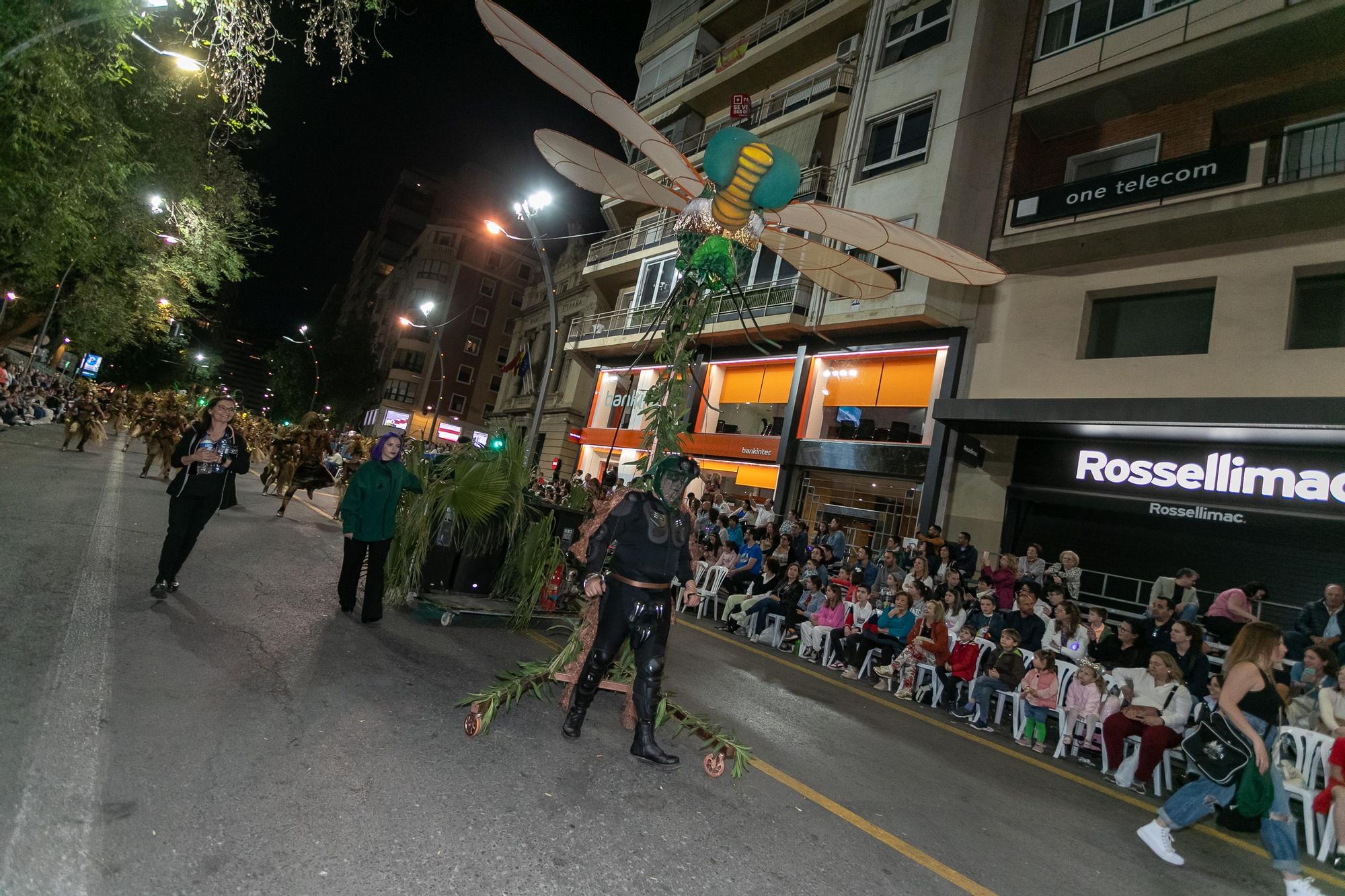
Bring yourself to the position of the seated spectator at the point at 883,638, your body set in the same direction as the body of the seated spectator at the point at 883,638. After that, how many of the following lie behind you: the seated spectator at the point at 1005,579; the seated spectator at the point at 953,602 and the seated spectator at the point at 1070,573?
3

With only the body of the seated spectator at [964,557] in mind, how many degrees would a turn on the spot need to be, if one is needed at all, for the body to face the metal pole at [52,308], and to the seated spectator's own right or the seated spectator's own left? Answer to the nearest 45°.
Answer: approximately 45° to the seated spectator's own right

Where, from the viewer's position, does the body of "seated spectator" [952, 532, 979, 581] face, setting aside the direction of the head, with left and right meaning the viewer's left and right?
facing the viewer and to the left of the viewer

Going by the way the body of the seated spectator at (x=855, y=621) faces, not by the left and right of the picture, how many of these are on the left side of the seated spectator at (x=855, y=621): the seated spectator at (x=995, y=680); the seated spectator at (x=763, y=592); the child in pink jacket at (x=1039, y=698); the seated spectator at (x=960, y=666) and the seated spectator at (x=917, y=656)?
4

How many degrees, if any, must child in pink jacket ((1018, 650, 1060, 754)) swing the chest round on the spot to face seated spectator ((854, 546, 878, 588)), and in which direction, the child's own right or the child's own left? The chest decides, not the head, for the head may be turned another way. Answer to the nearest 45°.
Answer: approximately 90° to the child's own right

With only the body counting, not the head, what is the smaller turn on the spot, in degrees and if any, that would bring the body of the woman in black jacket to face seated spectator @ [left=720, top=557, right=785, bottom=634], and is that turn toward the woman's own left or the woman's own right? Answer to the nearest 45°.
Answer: approximately 90° to the woman's own left

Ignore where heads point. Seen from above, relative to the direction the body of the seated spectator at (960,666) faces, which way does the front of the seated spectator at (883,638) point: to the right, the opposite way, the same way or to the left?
the same way

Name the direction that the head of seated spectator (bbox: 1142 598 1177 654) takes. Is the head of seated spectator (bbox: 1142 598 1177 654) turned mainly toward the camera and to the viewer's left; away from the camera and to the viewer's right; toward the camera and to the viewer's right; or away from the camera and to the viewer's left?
toward the camera and to the viewer's left

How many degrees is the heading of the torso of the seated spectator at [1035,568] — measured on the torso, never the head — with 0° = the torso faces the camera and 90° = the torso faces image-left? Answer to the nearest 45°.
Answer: approximately 45°

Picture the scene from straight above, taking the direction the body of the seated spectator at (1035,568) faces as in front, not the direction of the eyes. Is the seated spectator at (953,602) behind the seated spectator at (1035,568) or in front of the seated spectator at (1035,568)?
in front

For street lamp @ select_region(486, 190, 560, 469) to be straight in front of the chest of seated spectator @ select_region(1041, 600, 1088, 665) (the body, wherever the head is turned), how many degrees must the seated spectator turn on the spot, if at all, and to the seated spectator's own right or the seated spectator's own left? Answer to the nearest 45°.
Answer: approximately 45° to the seated spectator's own right

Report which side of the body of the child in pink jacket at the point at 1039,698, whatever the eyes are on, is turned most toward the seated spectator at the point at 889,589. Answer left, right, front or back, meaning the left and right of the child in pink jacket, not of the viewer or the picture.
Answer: right

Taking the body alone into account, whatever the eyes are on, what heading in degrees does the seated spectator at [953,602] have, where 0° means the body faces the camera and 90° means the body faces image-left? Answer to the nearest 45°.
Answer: approximately 45°

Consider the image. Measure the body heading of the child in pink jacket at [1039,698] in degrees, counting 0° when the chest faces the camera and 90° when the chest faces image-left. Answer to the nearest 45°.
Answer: approximately 45°

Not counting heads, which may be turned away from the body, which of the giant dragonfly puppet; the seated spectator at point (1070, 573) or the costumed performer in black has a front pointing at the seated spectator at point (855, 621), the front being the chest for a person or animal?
the seated spectator at point (1070, 573)

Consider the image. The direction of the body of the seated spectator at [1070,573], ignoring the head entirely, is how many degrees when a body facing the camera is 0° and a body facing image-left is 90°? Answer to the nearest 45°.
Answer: approximately 45°

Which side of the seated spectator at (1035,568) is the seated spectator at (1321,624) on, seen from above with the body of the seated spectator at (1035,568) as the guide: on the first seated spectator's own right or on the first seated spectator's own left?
on the first seated spectator's own left
